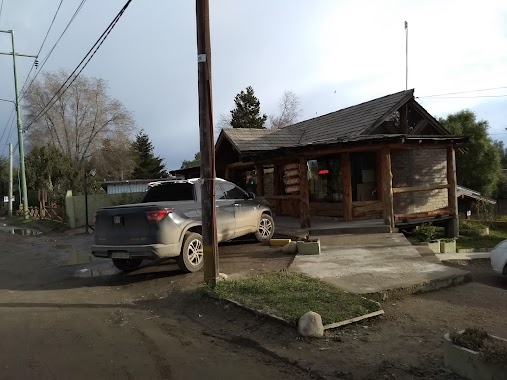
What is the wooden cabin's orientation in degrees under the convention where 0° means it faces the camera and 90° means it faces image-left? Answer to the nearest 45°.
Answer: approximately 45°

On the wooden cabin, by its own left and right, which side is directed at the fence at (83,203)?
right

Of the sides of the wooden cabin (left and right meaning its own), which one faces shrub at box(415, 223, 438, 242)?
left

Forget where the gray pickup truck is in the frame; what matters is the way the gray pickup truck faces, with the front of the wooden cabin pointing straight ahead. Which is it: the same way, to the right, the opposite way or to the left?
the opposite way

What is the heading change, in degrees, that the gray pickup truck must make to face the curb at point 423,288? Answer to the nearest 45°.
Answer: approximately 90° to its right

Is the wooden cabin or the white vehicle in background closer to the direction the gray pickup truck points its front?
the wooden cabin

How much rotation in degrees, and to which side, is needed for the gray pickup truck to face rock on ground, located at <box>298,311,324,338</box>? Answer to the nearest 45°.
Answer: approximately 90° to its right

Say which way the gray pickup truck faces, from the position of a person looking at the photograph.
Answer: facing away from the viewer and to the right of the viewer

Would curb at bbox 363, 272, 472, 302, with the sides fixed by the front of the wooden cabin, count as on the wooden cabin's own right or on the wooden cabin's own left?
on the wooden cabin's own left

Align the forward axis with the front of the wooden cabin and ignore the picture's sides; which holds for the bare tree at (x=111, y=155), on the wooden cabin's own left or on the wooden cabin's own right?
on the wooden cabin's own right

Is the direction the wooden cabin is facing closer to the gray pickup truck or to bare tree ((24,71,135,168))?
the gray pickup truck
